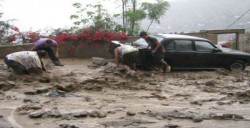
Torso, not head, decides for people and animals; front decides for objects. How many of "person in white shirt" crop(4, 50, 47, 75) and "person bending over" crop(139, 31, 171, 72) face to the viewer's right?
1

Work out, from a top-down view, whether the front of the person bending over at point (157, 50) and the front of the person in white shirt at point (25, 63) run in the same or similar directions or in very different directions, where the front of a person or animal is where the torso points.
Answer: very different directions

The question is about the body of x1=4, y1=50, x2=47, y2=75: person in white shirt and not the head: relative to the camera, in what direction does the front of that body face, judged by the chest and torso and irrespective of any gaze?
to the viewer's right

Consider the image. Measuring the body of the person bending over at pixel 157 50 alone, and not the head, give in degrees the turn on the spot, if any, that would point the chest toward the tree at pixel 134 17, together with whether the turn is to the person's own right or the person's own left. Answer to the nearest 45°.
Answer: approximately 90° to the person's own right

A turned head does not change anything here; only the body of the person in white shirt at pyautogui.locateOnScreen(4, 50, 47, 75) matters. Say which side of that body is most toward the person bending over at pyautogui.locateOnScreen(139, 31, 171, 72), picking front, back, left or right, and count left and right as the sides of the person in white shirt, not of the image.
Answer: front

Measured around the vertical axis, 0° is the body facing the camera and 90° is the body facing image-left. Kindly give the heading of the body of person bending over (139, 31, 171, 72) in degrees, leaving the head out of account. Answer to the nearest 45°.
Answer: approximately 90°
